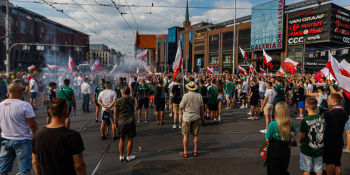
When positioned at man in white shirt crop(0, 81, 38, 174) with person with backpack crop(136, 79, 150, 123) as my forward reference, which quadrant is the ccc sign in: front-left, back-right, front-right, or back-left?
front-right

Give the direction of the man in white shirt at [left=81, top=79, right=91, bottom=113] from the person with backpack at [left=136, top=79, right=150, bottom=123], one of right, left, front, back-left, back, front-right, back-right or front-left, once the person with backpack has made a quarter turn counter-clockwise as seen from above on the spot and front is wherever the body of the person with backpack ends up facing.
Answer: front-right

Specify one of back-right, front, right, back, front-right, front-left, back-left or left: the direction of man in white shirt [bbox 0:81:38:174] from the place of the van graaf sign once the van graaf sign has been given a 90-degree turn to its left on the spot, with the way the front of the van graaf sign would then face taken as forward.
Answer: front-right

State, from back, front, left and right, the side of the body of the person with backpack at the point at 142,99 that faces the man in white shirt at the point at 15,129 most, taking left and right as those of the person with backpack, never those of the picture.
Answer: back

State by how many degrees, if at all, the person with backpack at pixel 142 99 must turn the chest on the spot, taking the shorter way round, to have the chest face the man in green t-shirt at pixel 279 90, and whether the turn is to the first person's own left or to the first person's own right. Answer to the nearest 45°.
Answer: approximately 90° to the first person's own right

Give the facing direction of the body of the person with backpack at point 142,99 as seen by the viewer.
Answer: away from the camera

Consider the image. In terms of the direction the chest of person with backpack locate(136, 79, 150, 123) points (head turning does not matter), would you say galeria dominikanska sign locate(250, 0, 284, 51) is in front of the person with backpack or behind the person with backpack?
in front

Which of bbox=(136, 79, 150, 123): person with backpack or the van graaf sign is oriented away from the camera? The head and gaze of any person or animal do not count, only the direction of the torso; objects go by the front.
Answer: the person with backpack

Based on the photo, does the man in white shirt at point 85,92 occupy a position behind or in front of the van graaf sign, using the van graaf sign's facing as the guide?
in front

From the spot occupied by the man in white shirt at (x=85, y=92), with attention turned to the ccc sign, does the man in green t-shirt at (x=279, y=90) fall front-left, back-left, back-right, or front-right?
front-right

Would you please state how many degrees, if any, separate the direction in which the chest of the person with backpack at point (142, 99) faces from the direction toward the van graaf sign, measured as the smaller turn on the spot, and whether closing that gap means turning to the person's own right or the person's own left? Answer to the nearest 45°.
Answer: approximately 45° to the person's own right

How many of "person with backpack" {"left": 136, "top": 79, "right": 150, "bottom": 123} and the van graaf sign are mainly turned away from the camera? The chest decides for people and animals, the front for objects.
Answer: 1
